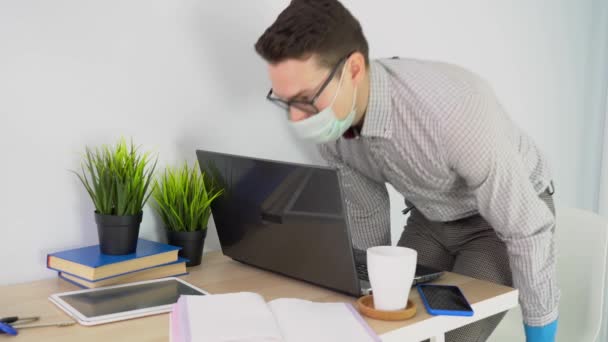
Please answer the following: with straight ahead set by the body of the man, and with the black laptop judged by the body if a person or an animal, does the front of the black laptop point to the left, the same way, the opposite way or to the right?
the opposite way

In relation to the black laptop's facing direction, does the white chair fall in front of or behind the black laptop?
in front

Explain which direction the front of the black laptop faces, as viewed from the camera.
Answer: facing away from the viewer and to the right of the viewer

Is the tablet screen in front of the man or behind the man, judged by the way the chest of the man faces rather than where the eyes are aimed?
in front

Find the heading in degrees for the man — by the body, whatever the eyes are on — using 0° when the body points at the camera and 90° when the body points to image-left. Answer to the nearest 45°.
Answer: approximately 45°

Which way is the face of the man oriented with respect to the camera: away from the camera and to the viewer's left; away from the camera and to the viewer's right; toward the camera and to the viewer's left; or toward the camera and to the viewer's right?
toward the camera and to the viewer's left
